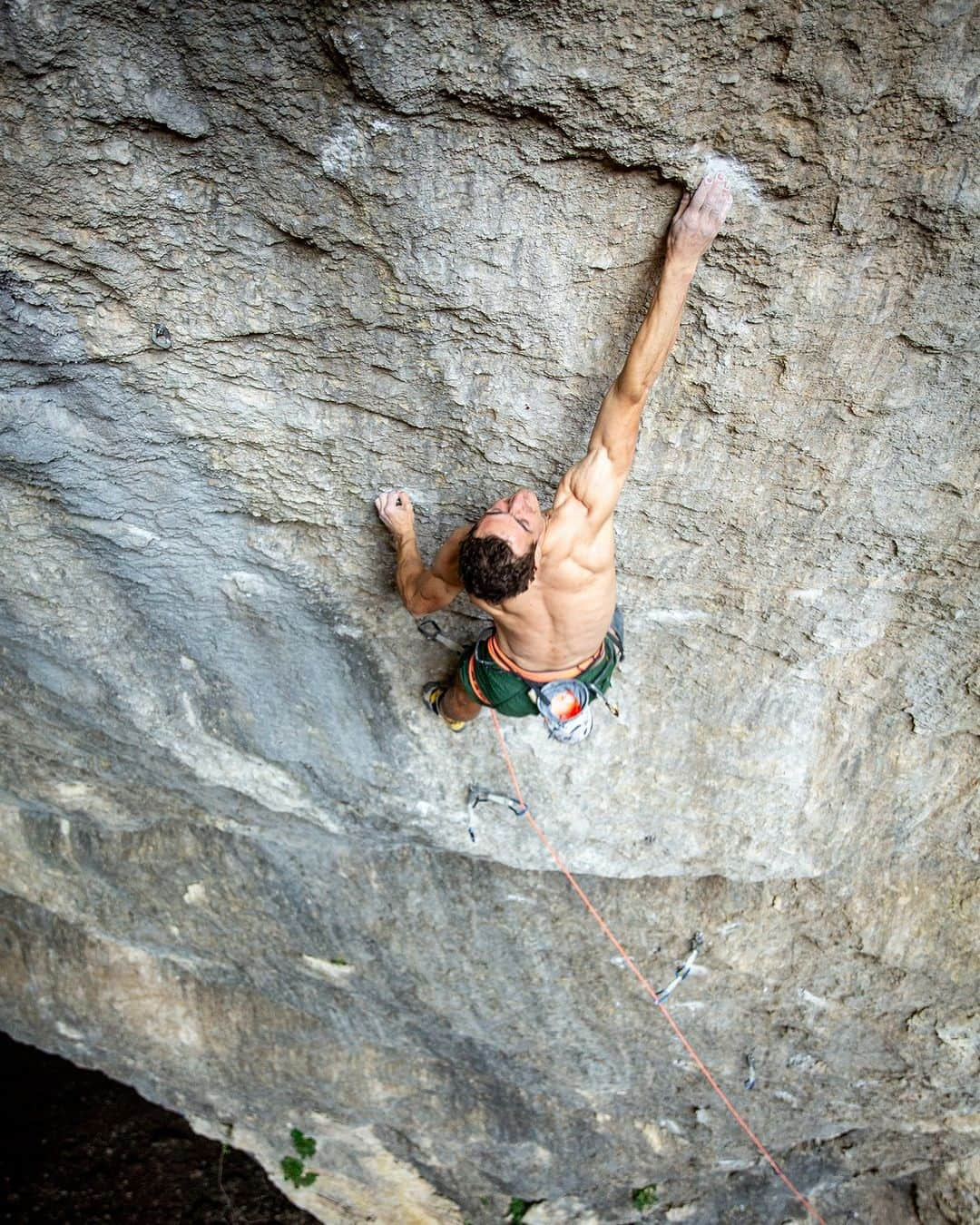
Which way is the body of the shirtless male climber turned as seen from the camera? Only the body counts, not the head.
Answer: away from the camera
